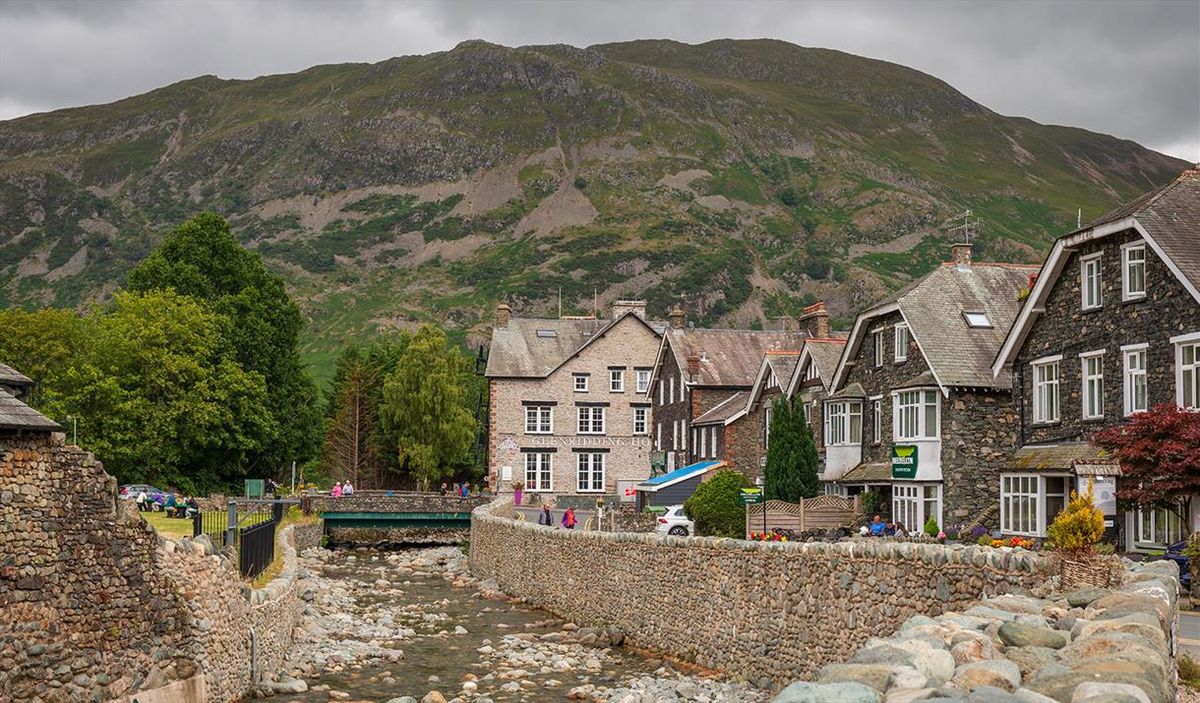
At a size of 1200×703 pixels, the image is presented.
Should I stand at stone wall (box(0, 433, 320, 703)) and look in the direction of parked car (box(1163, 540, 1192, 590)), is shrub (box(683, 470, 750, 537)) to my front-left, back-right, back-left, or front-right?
front-left

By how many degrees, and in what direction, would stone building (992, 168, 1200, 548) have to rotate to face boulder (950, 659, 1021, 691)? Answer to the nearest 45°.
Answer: approximately 45° to its left

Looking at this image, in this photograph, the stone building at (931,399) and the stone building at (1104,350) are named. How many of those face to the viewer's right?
0

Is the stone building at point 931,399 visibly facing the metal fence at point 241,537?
yes

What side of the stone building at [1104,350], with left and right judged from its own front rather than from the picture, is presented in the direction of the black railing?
front

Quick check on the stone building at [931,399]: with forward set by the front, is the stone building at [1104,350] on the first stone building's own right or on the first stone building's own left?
on the first stone building's own left

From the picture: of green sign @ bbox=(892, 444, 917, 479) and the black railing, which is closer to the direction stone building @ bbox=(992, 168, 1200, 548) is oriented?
the black railing

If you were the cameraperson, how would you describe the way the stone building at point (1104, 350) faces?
facing the viewer and to the left of the viewer

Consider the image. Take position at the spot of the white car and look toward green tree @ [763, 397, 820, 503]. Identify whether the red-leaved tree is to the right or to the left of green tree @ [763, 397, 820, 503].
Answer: right

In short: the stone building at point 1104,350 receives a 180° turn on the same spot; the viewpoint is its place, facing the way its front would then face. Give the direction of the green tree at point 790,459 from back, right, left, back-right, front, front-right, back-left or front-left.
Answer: left

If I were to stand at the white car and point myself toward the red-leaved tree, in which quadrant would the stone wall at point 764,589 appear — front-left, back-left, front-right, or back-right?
front-right

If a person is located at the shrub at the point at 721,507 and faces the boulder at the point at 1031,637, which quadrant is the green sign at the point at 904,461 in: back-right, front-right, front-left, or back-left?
front-left

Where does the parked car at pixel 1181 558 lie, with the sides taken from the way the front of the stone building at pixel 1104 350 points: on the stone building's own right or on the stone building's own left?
on the stone building's own left
